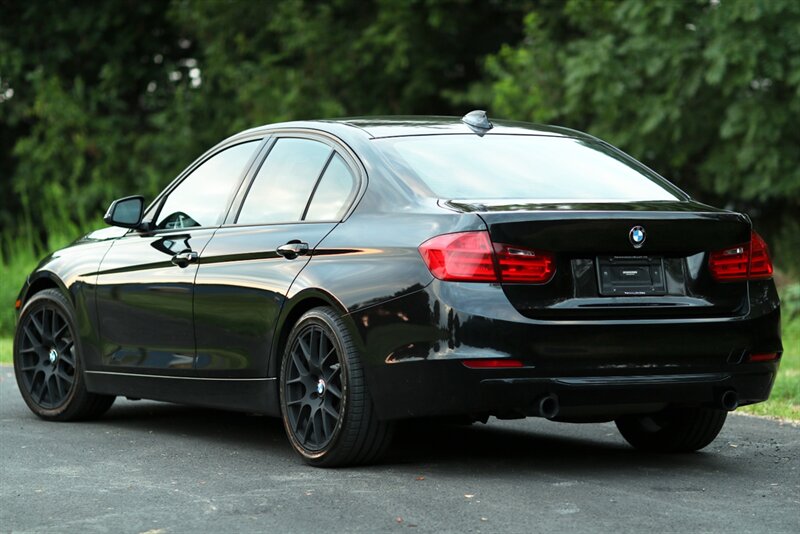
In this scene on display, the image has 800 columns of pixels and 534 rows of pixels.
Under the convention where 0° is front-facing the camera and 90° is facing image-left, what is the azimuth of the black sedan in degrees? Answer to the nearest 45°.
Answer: approximately 135°
